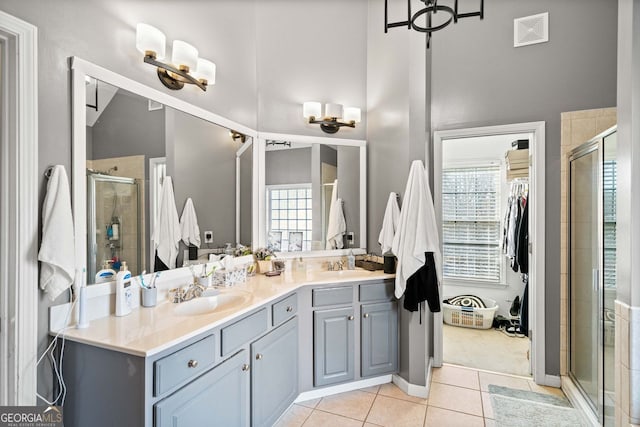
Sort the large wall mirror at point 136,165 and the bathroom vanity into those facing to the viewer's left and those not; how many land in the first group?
0

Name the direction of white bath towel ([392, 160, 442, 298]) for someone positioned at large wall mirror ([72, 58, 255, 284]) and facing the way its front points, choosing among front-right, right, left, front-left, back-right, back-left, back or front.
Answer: front-left

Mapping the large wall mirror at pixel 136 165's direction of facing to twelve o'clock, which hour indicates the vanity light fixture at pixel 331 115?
The vanity light fixture is roughly at 10 o'clock from the large wall mirror.

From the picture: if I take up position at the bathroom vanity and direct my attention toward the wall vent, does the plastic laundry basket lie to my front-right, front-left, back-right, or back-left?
front-left

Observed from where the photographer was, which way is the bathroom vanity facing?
facing the viewer and to the right of the viewer

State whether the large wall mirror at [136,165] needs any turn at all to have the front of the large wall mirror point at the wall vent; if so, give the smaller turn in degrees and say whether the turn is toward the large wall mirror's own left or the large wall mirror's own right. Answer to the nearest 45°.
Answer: approximately 45° to the large wall mirror's own left

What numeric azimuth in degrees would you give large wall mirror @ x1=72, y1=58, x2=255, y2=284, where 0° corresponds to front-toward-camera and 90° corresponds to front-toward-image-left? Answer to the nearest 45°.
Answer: approximately 315°

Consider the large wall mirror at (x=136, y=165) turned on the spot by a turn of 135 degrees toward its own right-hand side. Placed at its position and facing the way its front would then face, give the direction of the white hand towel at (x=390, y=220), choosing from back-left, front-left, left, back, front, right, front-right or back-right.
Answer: back

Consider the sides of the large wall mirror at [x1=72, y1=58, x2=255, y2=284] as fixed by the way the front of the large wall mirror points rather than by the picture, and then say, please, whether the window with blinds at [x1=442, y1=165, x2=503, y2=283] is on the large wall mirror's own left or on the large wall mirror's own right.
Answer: on the large wall mirror's own left

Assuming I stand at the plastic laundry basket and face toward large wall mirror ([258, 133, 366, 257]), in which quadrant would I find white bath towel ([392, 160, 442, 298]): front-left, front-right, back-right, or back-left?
front-left

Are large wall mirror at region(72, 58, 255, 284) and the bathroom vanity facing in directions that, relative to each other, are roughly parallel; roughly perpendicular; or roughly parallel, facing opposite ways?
roughly parallel
